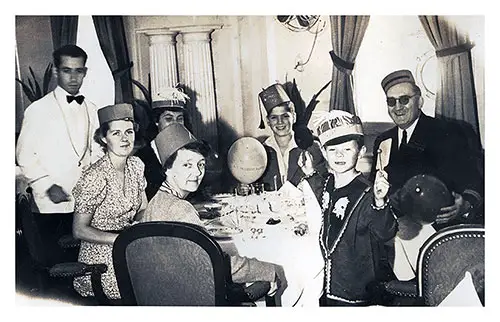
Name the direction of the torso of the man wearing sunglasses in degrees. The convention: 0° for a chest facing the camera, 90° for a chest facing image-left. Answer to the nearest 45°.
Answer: approximately 45°

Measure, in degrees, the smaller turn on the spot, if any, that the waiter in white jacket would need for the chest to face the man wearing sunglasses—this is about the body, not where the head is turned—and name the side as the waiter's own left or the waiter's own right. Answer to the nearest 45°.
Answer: approximately 45° to the waiter's own left

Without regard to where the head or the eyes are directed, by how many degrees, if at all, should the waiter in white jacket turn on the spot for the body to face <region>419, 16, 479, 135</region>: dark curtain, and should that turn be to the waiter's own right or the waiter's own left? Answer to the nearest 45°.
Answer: approximately 45° to the waiter's own left

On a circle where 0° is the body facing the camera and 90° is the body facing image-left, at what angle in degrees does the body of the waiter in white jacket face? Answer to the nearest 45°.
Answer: approximately 315°

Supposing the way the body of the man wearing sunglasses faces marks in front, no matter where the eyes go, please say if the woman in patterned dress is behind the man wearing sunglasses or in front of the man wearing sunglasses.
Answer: in front
